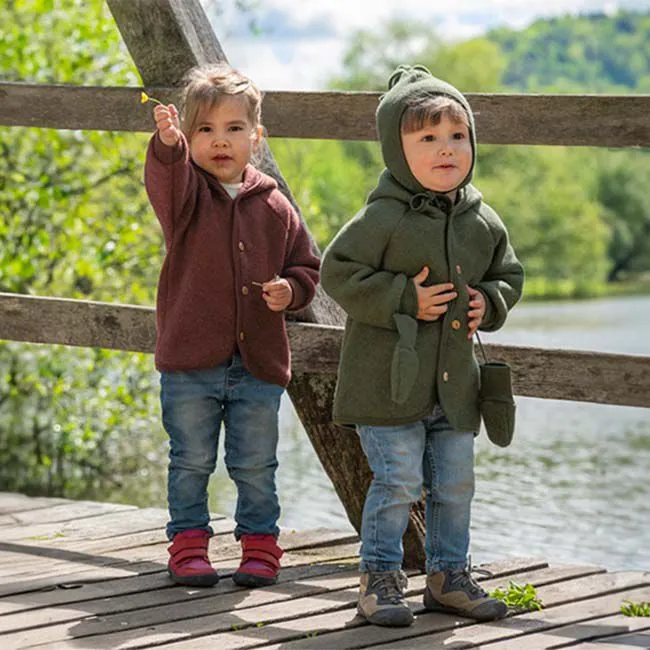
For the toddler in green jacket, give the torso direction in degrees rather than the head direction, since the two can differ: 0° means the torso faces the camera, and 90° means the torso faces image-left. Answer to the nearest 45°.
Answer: approximately 315°

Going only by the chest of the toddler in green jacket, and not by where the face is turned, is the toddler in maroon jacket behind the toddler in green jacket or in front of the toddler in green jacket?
behind

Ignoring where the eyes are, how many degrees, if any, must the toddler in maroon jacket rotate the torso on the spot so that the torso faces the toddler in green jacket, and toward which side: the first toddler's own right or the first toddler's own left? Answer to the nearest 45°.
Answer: approximately 45° to the first toddler's own left

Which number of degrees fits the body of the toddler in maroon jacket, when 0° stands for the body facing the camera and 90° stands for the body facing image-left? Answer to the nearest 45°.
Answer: approximately 0°
